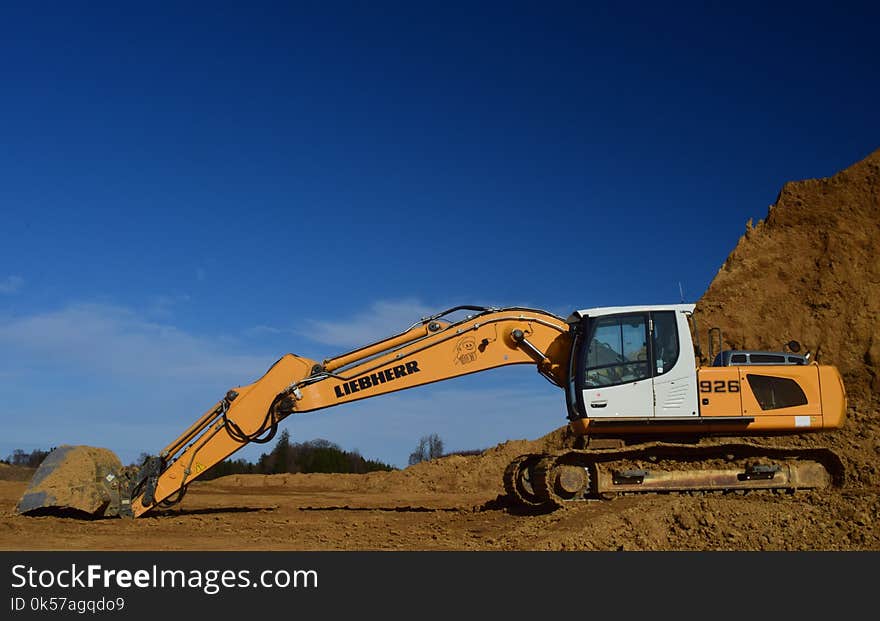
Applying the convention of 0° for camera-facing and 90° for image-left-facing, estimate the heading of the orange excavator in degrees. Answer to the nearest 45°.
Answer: approximately 90°
